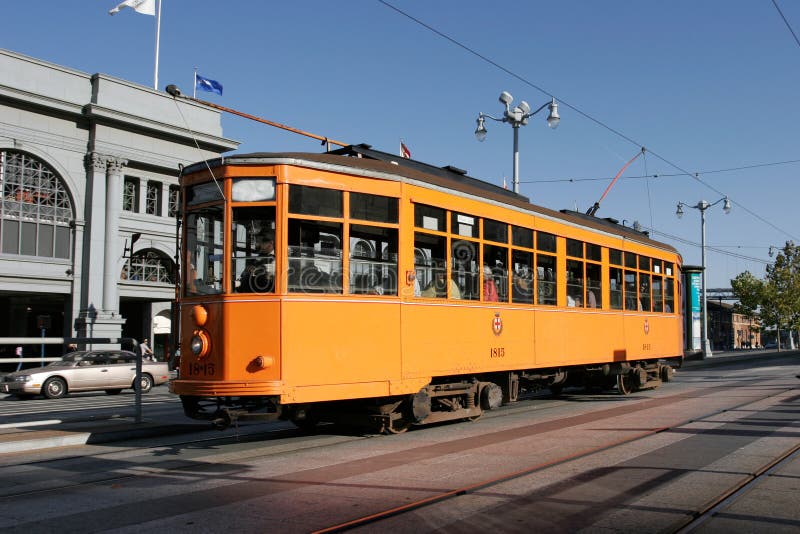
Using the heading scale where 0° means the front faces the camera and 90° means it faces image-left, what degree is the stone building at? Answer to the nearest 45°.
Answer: approximately 315°

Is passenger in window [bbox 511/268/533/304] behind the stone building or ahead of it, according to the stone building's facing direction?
ahead

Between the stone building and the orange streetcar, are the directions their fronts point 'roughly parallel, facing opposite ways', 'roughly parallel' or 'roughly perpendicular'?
roughly perpendicular

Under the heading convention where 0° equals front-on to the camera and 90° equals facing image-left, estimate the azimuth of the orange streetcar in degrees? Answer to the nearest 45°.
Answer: approximately 45°

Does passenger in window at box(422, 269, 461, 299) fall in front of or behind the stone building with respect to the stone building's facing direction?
in front

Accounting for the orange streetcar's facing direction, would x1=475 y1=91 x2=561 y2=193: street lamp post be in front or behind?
behind

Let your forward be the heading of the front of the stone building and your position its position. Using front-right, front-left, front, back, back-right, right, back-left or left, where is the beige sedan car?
front-right

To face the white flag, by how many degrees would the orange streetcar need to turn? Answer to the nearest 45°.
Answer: approximately 90° to its right

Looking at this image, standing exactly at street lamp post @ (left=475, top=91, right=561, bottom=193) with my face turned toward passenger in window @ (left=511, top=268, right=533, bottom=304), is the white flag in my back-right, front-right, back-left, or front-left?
back-right

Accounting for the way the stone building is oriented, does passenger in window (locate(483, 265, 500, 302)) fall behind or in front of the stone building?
in front
